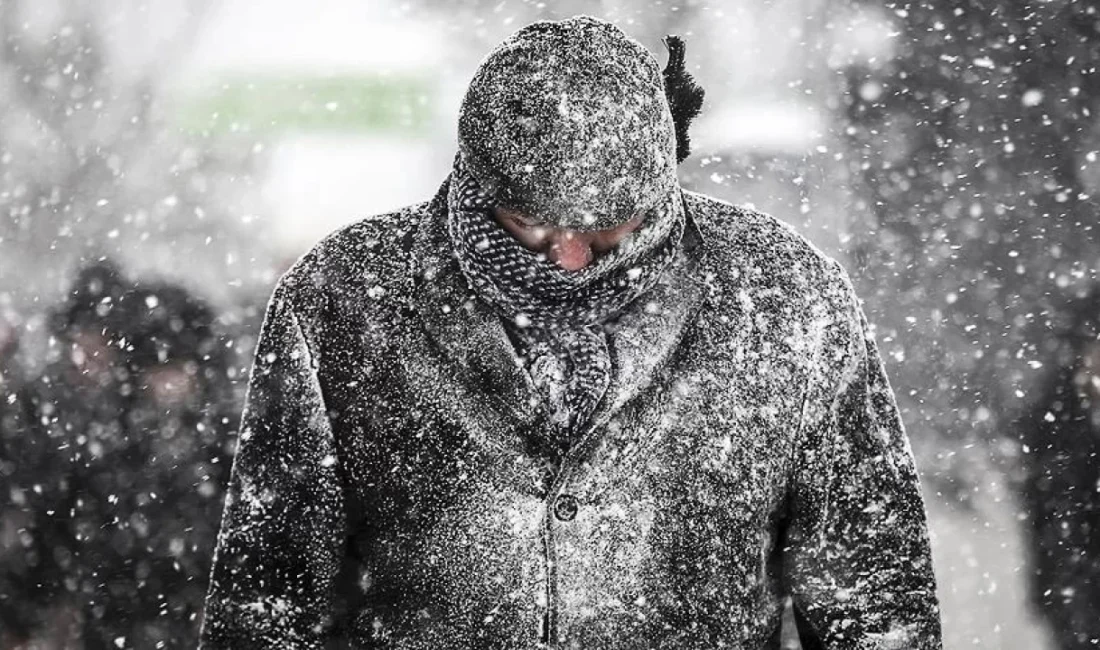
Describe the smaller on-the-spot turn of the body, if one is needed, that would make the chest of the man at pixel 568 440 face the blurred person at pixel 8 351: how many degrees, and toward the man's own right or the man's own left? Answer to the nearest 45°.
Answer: approximately 135° to the man's own right

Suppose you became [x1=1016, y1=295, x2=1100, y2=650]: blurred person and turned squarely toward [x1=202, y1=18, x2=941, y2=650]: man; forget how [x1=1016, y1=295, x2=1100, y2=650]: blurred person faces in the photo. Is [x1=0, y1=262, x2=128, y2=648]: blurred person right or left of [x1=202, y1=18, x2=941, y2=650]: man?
right

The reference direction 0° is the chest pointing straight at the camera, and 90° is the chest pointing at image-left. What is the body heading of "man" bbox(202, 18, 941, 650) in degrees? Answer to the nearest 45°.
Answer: approximately 0°

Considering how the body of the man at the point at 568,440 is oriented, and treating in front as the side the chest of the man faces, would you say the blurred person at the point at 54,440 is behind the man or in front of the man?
behind

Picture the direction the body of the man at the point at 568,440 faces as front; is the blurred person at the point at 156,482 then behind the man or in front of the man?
behind

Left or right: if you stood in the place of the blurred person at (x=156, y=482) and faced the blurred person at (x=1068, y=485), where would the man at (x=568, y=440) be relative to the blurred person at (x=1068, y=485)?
right

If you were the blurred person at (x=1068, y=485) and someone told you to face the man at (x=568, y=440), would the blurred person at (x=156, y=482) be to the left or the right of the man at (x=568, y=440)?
right

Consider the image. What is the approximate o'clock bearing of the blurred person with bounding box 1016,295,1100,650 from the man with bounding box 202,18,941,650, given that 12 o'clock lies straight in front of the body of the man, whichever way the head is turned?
The blurred person is roughly at 7 o'clock from the man.
